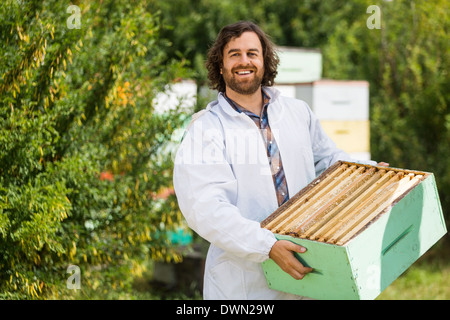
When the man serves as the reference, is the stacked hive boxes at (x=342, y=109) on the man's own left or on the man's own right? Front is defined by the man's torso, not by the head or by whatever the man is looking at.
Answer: on the man's own left

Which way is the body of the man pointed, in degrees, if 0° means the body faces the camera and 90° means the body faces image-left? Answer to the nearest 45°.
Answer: approximately 315°
